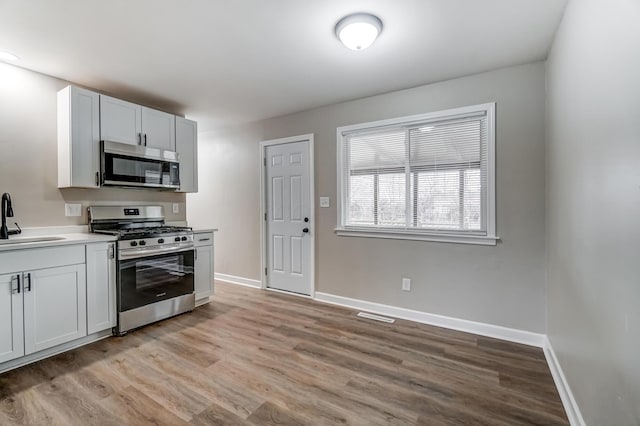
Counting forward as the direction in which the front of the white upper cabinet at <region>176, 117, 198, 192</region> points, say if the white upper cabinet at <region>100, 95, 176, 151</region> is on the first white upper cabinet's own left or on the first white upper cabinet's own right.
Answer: on the first white upper cabinet's own right

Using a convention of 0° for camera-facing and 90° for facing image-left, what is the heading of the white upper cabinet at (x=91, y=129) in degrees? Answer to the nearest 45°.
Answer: approximately 315°

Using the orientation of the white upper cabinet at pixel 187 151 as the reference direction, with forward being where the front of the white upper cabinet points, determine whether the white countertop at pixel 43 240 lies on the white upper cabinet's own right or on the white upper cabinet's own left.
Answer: on the white upper cabinet's own right
